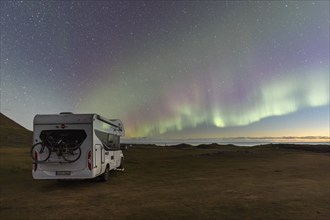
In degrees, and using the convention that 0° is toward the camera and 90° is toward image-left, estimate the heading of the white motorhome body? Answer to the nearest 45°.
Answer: approximately 180°

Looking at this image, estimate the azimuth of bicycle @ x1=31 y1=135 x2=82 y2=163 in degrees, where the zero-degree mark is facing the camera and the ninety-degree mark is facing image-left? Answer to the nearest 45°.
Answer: approximately 90°
